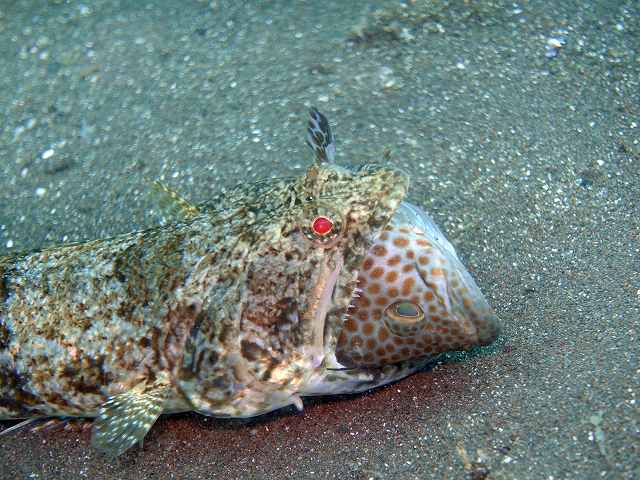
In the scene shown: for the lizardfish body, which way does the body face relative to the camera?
to the viewer's right
